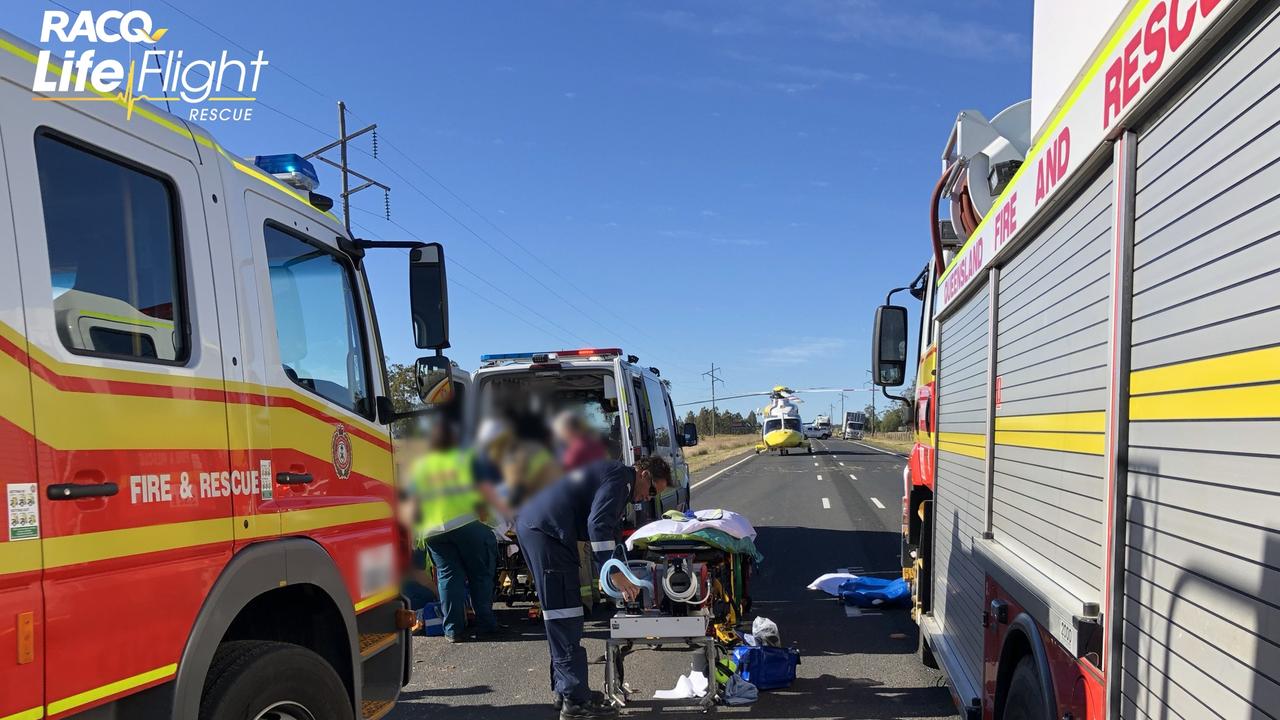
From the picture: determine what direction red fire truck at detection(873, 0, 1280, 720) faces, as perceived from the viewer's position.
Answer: facing away from the viewer and to the left of the viewer

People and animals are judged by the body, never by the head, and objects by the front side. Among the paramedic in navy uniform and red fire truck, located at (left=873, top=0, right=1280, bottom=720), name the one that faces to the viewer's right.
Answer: the paramedic in navy uniform

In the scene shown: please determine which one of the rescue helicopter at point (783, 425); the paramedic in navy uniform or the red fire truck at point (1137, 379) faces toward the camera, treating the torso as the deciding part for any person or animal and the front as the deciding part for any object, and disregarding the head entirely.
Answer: the rescue helicopter

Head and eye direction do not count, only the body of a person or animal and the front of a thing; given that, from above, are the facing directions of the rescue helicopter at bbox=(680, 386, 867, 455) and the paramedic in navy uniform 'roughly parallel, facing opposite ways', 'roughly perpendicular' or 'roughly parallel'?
roughly perpendicular

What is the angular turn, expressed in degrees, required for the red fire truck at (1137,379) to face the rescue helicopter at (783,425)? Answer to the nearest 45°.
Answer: approximately 45° to its right

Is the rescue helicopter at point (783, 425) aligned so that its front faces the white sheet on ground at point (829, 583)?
yes

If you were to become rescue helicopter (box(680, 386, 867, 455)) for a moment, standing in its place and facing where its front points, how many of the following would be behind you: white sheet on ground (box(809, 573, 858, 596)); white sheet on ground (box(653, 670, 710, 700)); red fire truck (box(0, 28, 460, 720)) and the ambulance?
0

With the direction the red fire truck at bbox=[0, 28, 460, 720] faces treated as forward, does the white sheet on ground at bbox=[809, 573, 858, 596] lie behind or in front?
in front

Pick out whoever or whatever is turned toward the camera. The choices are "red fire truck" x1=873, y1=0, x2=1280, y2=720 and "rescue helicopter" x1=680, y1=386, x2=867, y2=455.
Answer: the rescue helicopter

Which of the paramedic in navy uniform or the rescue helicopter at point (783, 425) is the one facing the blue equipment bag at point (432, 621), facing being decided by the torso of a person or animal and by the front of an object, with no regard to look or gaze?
the rescue helicopter

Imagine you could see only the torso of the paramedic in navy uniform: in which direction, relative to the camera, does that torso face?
to the viewer's right

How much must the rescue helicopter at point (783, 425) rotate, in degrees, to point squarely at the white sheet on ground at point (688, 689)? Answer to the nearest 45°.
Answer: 0° — it already faces it

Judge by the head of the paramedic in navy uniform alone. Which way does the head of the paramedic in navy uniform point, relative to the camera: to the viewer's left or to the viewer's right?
to the viewer's right

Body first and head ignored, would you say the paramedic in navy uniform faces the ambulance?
no

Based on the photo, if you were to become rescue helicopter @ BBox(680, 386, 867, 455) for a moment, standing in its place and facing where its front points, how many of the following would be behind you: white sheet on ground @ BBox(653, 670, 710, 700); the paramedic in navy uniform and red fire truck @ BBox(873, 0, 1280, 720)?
0

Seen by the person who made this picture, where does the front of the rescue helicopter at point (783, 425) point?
facing the viewer

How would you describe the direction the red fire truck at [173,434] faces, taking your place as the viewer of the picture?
facing away from the viewer and to the right of the viewer

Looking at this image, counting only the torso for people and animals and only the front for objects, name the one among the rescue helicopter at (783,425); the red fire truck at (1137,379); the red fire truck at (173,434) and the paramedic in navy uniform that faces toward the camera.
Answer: the rescue helicopter

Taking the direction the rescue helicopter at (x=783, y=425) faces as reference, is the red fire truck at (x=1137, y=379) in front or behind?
in front
